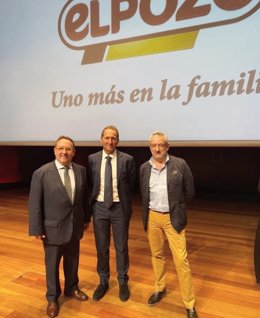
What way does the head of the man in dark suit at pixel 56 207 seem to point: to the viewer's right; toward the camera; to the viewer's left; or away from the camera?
toward the camera

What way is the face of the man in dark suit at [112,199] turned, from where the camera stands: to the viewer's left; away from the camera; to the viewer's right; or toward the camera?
toward the camera

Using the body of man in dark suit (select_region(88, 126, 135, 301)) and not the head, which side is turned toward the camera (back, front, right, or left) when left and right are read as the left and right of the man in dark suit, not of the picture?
front
